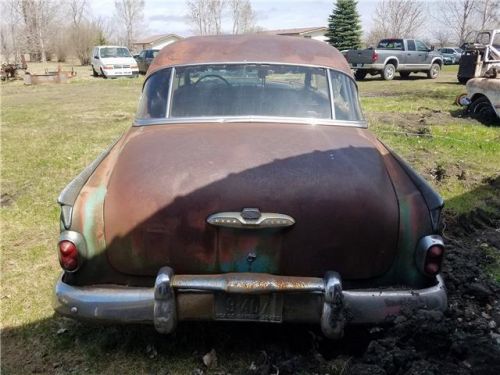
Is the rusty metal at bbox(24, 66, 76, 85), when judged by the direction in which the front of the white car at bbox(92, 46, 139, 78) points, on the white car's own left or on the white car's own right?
on the white car's own right

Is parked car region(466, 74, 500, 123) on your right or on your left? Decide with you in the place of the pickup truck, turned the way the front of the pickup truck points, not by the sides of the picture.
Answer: on your right

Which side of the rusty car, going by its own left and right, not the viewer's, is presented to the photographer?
back

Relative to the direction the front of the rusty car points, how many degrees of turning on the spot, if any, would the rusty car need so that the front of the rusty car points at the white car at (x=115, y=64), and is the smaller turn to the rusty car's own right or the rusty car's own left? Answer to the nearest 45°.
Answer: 0° — it already faces it

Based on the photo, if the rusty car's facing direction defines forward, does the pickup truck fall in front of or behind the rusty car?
in front

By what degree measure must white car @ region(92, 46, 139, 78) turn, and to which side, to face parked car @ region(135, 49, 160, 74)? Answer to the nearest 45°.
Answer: approximately 90° to its left

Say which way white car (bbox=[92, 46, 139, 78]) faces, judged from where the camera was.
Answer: facing the viewer and to the right of the viewer

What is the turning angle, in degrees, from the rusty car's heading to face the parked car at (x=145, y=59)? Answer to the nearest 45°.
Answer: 0° — it already faces it

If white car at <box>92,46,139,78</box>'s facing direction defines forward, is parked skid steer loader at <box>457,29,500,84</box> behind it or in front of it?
in front

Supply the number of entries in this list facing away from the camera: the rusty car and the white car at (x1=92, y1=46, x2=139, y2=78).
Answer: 1

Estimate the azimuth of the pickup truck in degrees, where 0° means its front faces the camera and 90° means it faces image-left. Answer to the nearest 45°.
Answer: approximately 225°

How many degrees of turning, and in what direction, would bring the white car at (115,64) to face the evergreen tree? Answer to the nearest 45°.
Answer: approximately 90° to its left

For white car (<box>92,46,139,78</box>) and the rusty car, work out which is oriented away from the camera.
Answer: the rusty car
